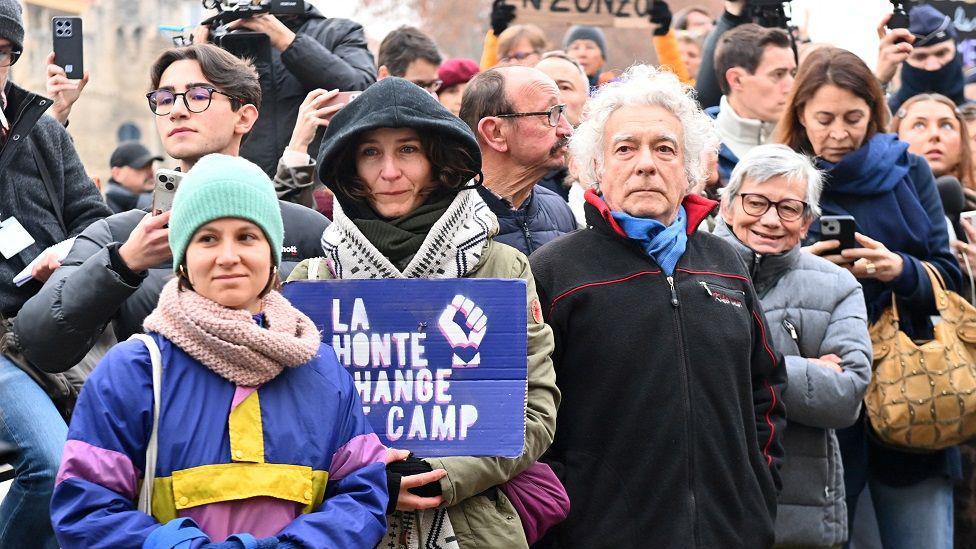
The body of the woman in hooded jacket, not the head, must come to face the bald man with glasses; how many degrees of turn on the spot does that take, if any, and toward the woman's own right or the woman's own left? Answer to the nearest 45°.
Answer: approximately 180°

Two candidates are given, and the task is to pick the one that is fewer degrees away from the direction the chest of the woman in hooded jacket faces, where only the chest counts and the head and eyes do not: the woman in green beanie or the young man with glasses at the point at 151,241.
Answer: the woman in green beanie

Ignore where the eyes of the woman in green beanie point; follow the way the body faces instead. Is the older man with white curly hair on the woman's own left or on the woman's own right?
on the woman's own left

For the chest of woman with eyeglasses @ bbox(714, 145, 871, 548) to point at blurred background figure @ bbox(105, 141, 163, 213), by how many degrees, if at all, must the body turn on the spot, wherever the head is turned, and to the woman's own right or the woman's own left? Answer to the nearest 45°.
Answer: approximately 90° to the woman's own right

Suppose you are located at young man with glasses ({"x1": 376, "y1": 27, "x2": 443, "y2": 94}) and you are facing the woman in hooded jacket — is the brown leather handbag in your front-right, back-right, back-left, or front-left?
front-left

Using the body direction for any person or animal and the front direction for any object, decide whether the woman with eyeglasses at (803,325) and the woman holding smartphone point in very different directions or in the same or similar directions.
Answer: same or similar directions

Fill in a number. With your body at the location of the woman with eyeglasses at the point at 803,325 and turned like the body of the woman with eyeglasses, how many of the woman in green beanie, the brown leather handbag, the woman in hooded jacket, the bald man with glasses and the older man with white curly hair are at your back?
1

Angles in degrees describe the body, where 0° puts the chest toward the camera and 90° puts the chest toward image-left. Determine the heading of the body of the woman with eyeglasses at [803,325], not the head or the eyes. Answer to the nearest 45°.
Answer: approximately 45°

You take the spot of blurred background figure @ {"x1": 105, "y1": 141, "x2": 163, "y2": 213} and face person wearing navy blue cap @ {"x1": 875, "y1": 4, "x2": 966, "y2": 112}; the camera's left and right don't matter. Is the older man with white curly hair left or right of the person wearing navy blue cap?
right

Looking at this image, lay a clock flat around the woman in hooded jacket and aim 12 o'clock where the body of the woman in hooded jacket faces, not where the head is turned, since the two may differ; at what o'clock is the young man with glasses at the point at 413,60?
The young man with glasses is roughly at 6 o'clock from the woman in hooded jacket.

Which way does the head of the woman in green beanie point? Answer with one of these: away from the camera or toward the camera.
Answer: toward the camera

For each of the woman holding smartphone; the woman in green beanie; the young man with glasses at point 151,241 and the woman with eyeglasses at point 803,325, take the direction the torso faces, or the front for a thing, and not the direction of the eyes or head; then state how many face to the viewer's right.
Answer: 0

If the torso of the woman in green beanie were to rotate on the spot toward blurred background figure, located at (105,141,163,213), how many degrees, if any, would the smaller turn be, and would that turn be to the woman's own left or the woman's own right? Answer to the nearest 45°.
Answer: approximately 180°

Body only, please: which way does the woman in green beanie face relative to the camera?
toward the camera
